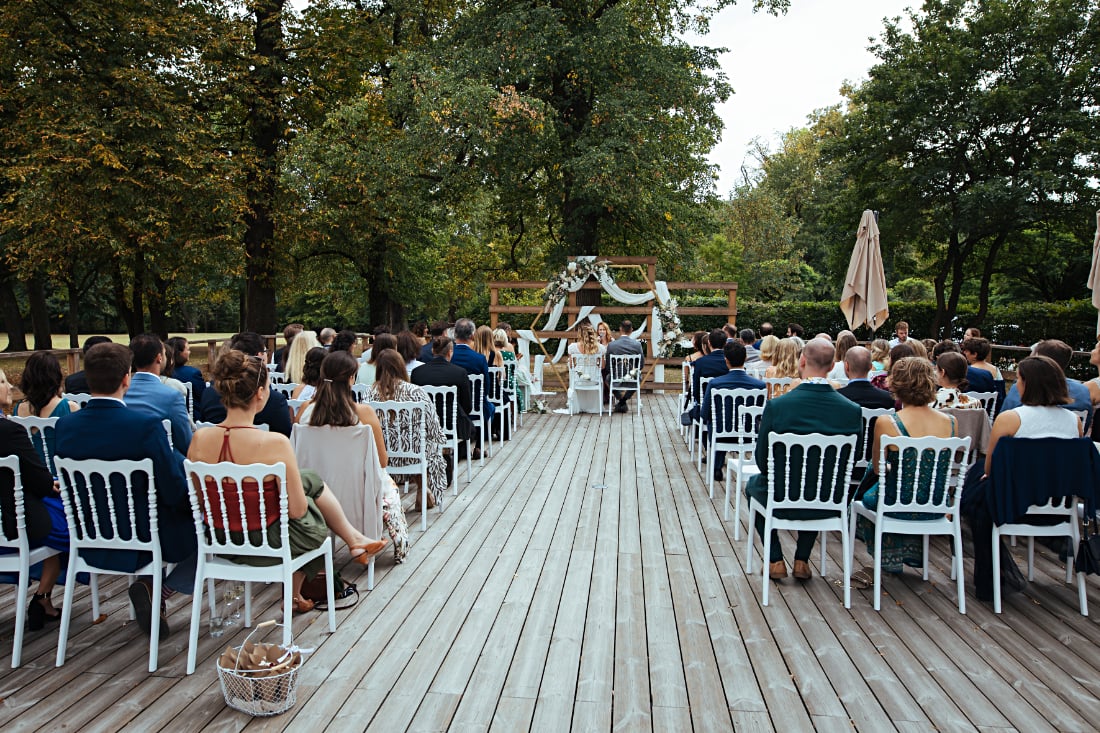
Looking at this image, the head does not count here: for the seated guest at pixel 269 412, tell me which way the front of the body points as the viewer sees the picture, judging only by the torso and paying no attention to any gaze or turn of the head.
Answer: away from the camera

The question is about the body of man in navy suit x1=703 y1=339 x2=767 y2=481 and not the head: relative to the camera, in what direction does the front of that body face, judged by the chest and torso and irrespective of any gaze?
away from the camera

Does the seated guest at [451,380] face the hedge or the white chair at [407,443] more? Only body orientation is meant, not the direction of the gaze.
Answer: the hedge

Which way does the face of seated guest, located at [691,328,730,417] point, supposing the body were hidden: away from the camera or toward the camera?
away from the camera

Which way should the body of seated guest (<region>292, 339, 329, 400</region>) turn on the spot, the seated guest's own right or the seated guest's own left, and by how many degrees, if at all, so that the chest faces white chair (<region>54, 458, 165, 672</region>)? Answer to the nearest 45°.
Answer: approximately 180°

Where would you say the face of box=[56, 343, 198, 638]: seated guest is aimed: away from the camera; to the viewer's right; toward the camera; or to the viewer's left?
away from the camera

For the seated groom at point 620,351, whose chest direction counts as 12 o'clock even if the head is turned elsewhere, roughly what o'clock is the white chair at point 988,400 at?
The white chair is roughly at 5 o'clock from the seated groom.

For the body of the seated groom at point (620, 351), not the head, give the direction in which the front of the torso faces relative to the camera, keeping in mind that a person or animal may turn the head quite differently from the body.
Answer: away from the camera

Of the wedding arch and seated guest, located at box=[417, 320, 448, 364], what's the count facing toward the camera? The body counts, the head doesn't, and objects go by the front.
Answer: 1

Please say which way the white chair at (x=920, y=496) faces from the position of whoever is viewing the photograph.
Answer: facing away from the viewer and to the left of the viewer

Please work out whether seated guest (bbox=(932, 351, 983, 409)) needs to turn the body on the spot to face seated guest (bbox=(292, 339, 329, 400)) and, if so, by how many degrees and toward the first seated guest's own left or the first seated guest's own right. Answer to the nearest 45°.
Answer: approximately 90° to the first seated guest's own left

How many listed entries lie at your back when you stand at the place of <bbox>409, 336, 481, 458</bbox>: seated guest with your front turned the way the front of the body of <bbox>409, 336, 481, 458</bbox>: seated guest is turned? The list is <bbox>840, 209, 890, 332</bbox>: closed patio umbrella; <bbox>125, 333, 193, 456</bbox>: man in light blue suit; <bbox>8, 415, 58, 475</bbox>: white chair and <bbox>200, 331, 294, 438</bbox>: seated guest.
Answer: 3

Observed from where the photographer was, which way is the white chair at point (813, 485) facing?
facing away from the viewer

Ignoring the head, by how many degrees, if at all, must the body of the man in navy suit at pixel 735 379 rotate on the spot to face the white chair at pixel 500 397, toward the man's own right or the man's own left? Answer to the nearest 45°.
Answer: approximately 45° to the man's own left
